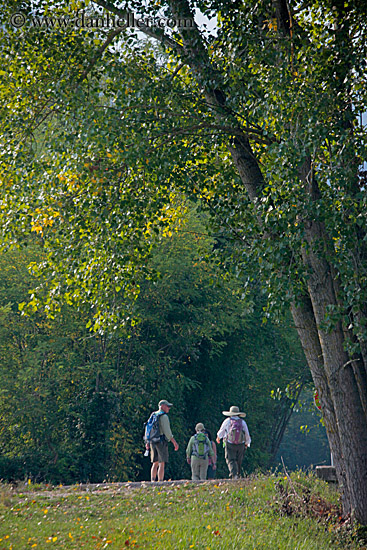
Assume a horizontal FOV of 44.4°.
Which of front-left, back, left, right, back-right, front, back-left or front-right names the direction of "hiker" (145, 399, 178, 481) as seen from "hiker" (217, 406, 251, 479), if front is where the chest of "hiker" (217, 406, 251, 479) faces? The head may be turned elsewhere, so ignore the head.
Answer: back-left

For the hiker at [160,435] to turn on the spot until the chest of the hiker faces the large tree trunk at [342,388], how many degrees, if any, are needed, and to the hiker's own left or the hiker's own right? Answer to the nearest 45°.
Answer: approximately 90° to the hiker's own right

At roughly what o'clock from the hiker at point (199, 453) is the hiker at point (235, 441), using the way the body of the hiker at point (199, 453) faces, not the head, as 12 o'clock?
the hiker at point (235, 441) is roughly at 3 o'clock from the hiker at point (199, 453).

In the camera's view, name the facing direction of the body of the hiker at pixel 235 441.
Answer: away from the camera

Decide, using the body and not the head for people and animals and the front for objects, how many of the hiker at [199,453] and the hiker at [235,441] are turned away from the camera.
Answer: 2

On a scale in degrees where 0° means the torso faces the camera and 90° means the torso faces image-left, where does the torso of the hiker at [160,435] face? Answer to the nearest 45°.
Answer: approximately 225°

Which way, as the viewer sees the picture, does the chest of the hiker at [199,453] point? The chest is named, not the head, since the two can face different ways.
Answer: away from the camera

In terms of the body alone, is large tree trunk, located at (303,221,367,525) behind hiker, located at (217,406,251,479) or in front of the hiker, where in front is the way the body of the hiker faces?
behind

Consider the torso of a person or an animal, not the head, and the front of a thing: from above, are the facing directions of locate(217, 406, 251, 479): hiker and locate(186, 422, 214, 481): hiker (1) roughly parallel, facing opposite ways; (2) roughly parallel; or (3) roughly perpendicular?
roughly parallel
